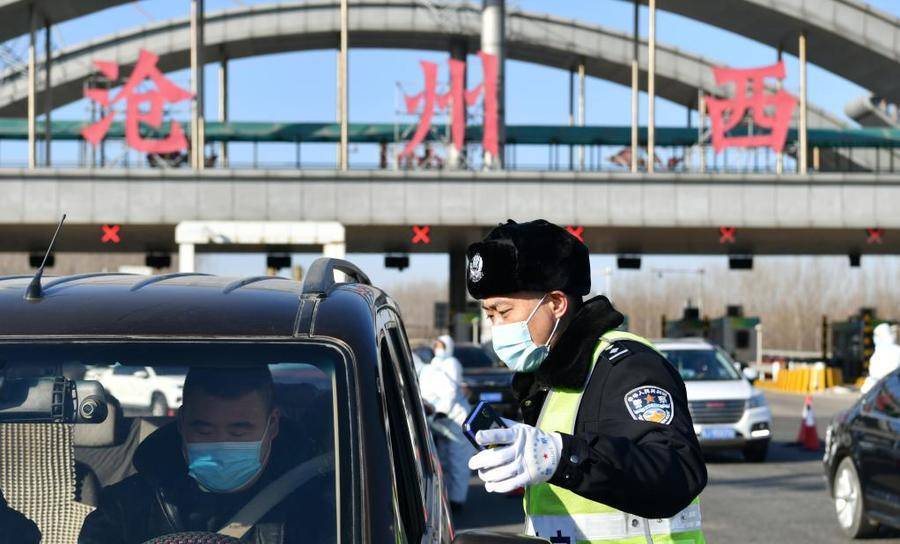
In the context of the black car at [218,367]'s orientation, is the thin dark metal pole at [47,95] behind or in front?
behind

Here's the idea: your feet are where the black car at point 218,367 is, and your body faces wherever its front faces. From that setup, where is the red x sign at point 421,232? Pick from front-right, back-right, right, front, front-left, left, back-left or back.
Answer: back

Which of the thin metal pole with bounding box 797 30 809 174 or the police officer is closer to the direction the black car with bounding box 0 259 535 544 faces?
the police officer

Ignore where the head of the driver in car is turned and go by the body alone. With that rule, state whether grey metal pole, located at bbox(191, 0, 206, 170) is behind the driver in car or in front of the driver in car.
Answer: behind

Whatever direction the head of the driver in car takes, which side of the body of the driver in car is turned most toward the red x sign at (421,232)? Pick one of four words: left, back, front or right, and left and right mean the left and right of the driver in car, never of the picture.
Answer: back

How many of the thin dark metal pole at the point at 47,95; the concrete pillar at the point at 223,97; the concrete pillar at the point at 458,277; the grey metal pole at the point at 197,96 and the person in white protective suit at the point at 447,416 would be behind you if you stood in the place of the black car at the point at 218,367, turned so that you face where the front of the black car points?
5

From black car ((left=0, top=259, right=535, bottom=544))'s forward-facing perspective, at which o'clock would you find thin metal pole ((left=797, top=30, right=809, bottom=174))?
The thin metal pole is roughly at 7 o'clock from the black car.

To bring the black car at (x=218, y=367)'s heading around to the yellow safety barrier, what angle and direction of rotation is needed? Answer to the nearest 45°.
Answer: approximately 135° to its left

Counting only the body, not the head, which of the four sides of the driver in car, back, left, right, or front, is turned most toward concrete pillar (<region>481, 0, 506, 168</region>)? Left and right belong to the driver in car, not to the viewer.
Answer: back

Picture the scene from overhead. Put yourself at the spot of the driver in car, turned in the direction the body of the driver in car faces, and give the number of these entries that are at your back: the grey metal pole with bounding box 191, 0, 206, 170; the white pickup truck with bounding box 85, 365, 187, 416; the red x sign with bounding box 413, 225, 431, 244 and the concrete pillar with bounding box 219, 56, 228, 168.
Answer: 4

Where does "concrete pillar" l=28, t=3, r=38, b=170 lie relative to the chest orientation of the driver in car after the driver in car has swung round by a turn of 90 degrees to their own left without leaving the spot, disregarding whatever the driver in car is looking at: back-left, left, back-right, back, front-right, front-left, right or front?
left

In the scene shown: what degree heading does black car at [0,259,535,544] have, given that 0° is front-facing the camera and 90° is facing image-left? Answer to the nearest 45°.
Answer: approximately 0°

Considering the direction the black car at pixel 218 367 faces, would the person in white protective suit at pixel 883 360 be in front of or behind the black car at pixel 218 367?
behind

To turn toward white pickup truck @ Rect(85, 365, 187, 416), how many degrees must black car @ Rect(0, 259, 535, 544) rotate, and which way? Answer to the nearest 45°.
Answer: approximately 180°

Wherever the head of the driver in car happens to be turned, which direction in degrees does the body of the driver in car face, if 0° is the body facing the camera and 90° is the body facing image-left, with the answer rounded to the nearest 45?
approximately 0°
